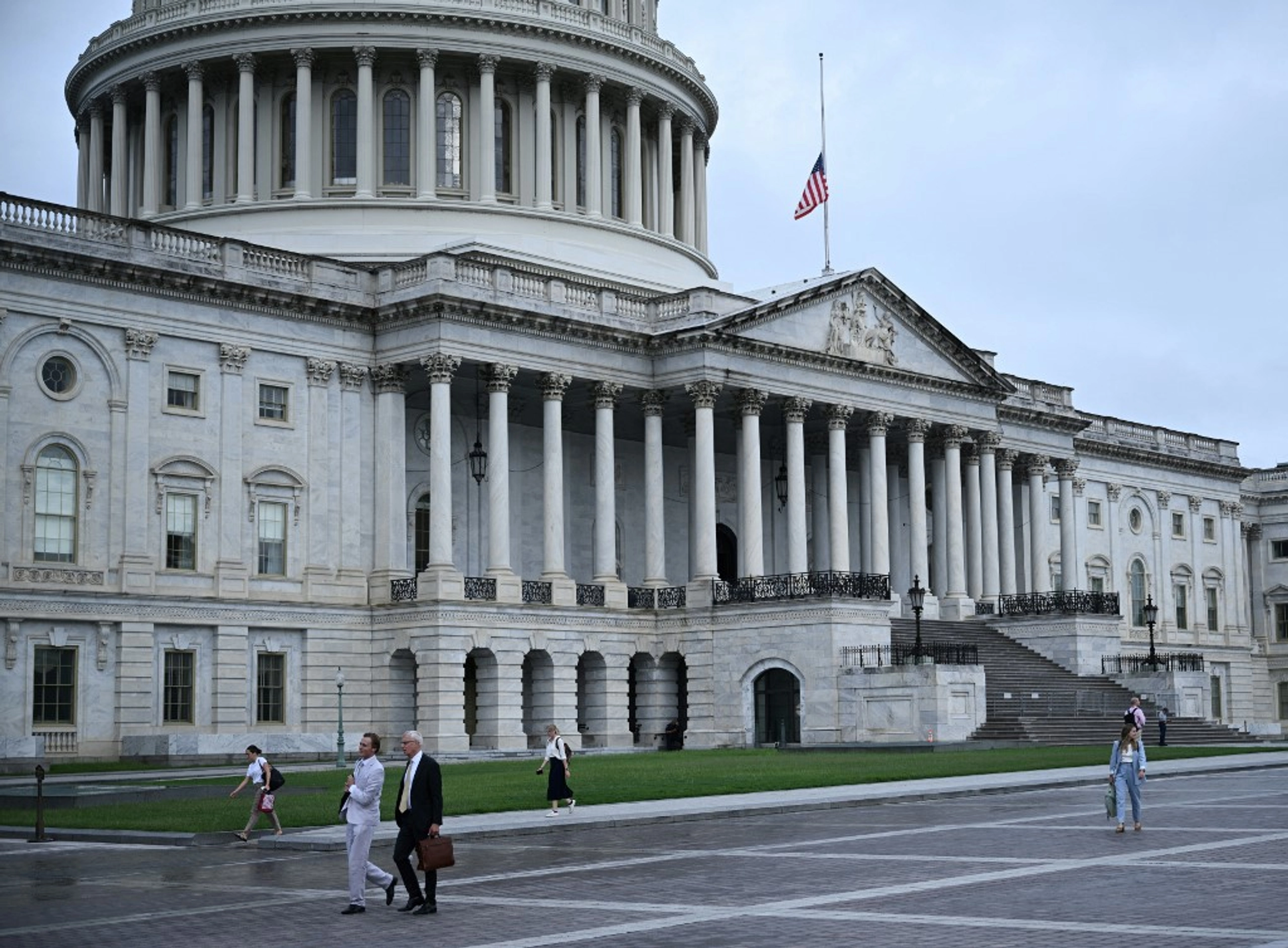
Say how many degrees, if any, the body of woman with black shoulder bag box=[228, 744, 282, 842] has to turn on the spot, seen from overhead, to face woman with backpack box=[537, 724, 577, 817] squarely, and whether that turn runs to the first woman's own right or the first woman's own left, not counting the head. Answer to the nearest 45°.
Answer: approximately 180°

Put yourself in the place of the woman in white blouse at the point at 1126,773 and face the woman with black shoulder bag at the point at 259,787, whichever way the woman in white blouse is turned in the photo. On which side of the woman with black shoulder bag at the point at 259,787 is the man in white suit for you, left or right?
left

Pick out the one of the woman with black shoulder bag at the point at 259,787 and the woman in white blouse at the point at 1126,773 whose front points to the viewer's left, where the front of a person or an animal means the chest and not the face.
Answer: the woman with black shoulder bag

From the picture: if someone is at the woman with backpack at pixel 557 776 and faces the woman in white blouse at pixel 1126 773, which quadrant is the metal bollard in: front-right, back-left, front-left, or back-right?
back-right

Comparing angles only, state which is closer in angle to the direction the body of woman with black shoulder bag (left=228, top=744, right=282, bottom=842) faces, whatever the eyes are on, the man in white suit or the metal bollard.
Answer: the metal bollard

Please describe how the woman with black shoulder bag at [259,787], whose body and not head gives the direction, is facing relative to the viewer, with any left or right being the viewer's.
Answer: facing to the left of the viewer

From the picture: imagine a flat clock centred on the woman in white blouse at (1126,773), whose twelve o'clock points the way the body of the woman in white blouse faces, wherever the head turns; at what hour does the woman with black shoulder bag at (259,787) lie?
The woman with black shoulder bag is roughly at 3 o'clock from the woman in white blouse.

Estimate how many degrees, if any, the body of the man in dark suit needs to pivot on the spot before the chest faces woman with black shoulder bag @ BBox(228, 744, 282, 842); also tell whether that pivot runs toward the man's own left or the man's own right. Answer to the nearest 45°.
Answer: approximately 135° to the man's own right

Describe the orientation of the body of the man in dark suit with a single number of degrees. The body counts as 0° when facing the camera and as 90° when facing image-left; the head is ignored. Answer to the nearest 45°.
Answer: approximately 45°
